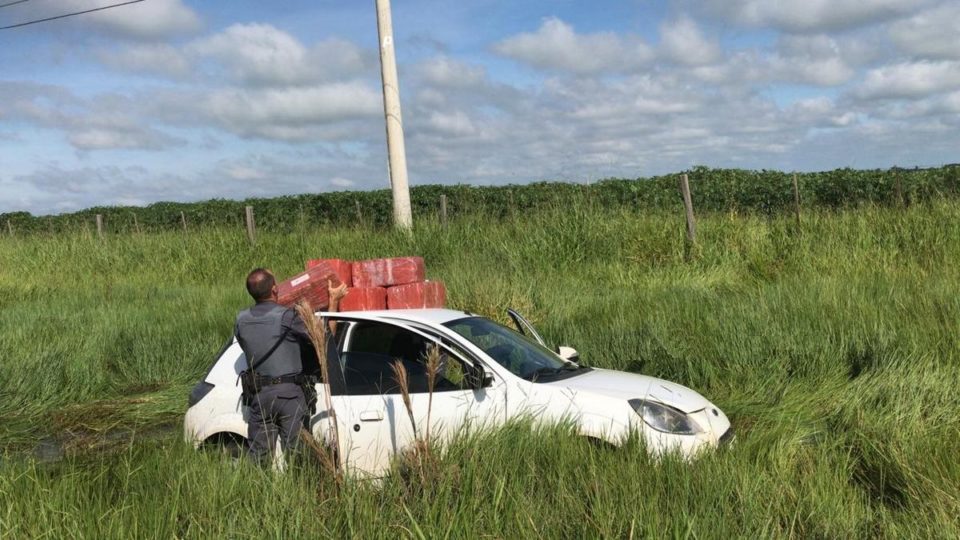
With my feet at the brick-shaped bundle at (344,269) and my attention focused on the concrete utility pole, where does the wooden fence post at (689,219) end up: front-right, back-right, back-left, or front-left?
front-right

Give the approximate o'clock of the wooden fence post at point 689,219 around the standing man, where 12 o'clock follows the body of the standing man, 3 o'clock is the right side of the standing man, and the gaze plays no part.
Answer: The wooden fence post is roughly at 12 o'clock from the standing man.

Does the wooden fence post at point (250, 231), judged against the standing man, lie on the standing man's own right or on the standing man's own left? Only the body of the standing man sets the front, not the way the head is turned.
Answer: on the standing man's own left

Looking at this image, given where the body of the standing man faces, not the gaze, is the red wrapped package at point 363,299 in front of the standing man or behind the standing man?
in front

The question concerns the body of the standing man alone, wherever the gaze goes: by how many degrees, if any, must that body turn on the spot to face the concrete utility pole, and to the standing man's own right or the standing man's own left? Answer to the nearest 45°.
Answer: approximately 45° to the standing man's own left

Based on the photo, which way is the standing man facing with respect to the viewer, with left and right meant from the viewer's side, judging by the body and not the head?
facing away from the viewer and to the right of the viewer

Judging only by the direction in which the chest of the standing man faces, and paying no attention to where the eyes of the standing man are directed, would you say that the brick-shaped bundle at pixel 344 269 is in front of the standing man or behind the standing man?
in front

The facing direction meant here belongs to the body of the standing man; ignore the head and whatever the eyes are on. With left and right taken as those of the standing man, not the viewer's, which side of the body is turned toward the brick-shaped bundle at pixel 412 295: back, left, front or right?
front
